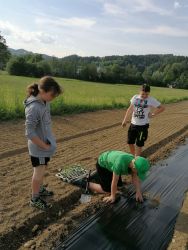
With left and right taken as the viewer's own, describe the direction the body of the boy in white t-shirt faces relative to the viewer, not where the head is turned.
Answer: facing the viewer

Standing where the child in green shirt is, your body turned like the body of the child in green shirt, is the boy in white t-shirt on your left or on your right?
on your left

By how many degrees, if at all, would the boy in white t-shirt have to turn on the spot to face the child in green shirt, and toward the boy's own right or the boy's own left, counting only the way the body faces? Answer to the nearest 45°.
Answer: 0° — they already face them

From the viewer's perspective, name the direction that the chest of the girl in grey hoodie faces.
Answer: to the viewer's right

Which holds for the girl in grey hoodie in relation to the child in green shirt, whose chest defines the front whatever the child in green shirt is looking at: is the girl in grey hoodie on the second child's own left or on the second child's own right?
on the second child's own right

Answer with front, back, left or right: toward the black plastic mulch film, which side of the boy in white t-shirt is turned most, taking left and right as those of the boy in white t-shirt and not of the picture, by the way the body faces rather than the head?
front

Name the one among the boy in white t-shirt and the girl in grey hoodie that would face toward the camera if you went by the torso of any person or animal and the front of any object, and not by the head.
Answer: the boy in white t-shirt

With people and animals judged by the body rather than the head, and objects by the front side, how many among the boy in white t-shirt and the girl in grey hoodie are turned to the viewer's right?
1

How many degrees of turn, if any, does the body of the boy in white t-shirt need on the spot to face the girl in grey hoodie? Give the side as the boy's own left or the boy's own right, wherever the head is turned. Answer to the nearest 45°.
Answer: approximately 45° to the boy's own right

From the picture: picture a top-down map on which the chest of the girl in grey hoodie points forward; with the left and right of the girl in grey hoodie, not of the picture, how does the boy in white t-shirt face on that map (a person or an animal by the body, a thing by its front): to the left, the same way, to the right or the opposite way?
to the right
